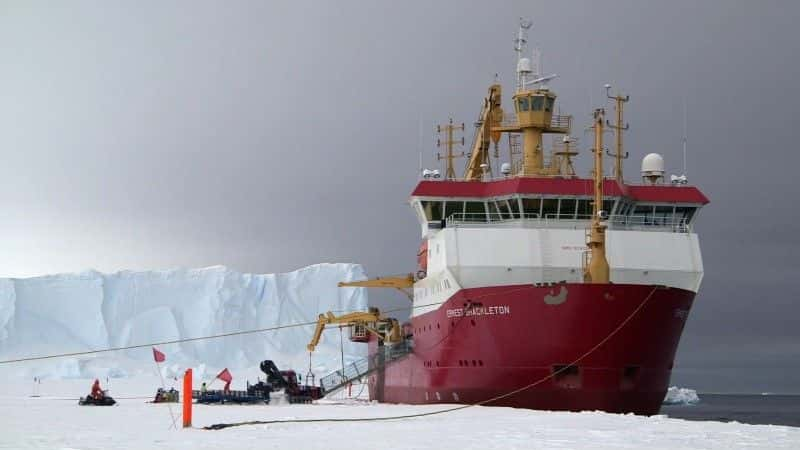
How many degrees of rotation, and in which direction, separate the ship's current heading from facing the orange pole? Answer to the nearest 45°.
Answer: approximately 90° to its right
